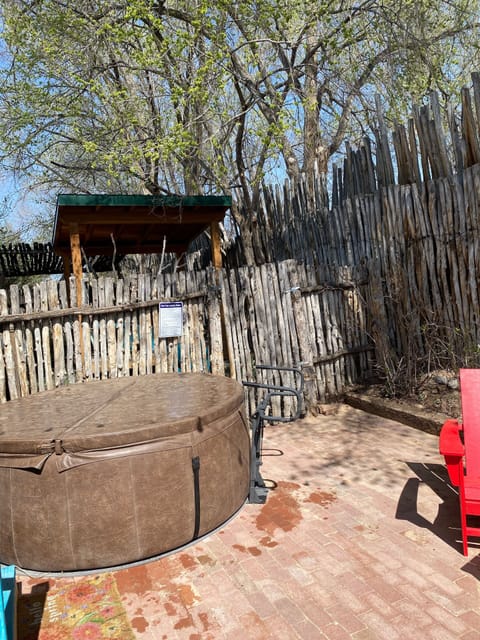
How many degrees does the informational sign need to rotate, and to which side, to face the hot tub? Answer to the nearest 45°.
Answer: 0° — it already faces it

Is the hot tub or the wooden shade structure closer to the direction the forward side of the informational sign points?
the hot tub

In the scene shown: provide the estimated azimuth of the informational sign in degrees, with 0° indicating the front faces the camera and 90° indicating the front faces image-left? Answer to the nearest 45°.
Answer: approximately 0°

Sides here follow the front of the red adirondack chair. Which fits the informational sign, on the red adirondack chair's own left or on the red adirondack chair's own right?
on the red adirondack chair's own right

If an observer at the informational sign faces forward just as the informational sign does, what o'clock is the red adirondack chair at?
The red adirondack chair is roughly at 11 o'clock from the informational sign.

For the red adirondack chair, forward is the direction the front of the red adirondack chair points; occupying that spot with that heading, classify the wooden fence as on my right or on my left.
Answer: on my right
